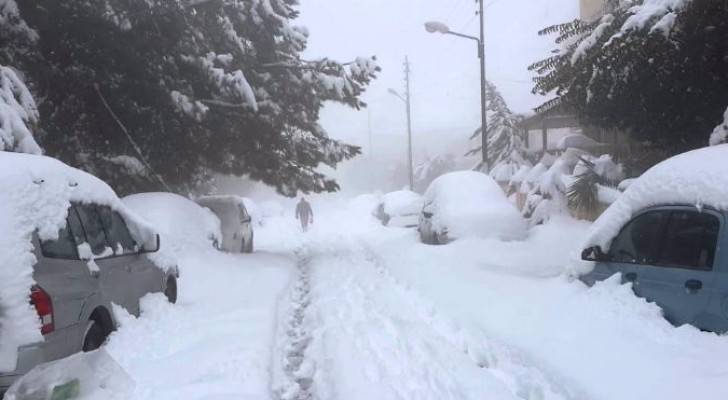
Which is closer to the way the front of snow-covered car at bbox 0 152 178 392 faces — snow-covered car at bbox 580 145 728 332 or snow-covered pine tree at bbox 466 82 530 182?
the snow-covered pine tree

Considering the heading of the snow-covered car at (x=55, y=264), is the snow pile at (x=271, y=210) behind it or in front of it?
in front

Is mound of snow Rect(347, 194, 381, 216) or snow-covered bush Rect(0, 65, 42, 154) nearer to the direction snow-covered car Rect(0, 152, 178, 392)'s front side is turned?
the mound of snow

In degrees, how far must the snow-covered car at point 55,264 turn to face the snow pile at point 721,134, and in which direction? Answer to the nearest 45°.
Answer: approximately 45° to its right

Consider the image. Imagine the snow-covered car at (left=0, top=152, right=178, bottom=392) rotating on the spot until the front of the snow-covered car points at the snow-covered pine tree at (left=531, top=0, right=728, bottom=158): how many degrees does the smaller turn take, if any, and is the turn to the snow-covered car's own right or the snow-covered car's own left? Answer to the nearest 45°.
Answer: approximately 45° to the snow-covered car's own right

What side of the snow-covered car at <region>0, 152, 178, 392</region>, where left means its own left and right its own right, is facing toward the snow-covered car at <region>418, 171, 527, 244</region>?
front

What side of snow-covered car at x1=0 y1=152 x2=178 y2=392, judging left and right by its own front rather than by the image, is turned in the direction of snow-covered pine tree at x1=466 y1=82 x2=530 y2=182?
front

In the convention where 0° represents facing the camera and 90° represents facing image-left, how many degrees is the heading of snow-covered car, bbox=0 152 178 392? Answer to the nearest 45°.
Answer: approximately 225°

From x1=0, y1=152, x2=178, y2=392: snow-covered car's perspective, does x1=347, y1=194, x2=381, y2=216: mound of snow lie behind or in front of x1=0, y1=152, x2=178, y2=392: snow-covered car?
in front

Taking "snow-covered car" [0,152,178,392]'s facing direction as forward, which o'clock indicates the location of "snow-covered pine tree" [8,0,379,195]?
The snow-covered pine tree is roughly at 11 o'clock from the snow-covered car.
